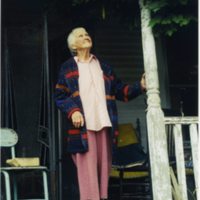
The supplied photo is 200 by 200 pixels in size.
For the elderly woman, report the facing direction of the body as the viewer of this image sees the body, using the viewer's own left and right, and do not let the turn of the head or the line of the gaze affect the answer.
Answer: facing the viewer and to the right of the viewer

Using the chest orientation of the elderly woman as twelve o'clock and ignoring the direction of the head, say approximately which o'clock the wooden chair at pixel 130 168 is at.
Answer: The wooden chair is roughly at 8 o'clock from the elderly woman.

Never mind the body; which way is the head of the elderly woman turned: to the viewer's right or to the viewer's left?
to the viewer's right

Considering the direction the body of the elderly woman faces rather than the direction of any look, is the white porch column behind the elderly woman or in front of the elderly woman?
in front

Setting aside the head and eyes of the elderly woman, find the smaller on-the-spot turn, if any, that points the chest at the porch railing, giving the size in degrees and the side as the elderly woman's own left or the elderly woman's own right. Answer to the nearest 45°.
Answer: approximately 45° to the elderly woman's own left

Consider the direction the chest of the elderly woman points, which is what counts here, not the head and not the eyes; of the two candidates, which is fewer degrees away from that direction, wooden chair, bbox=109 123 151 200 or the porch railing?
the porch railing

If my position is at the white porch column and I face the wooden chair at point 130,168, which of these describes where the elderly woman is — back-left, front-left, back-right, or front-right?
front-left

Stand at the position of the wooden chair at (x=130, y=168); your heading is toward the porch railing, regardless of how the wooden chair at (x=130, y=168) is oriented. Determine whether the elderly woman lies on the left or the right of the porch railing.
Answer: right

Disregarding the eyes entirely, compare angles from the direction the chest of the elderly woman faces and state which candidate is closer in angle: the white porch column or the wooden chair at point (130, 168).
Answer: the white porch column
